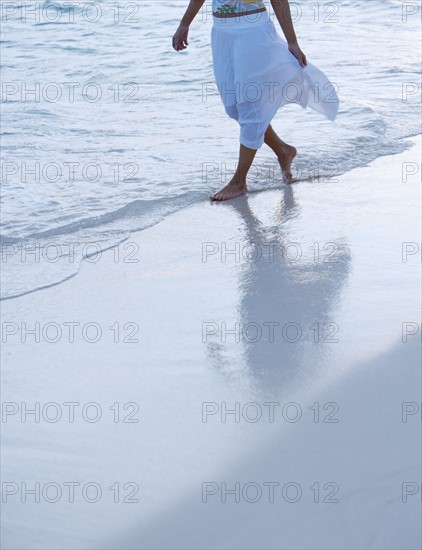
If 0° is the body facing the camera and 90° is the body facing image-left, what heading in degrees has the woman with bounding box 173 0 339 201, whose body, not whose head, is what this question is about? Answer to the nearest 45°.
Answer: approximately 45°
